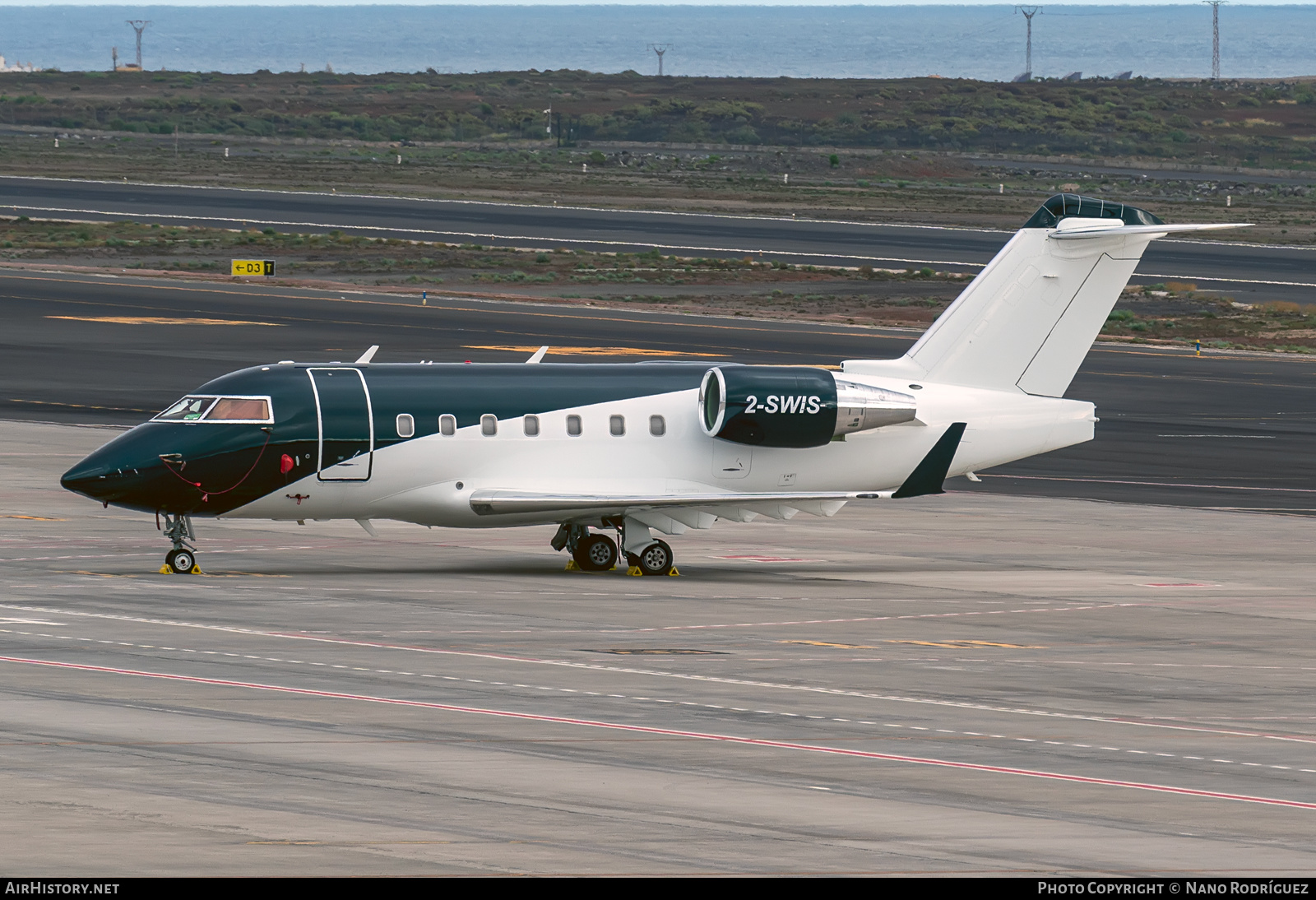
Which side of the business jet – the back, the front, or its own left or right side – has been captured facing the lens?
left
